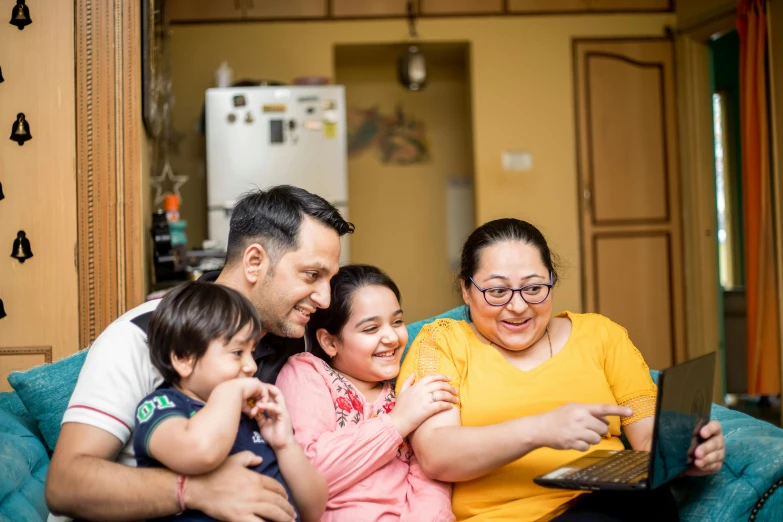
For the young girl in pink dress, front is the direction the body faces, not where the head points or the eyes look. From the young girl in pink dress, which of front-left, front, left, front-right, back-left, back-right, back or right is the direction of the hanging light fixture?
back-left

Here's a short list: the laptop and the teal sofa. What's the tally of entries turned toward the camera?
1

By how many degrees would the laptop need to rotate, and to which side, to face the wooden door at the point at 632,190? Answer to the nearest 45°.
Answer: approximately 45° to its right

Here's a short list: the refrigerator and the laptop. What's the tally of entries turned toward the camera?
1

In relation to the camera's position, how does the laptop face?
facing away from the viewer and to the left of the viewer

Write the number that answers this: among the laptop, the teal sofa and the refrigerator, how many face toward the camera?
2

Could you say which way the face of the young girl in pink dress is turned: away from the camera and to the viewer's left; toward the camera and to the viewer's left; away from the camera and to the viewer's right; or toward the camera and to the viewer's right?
toward the camera and to the viewer's right
